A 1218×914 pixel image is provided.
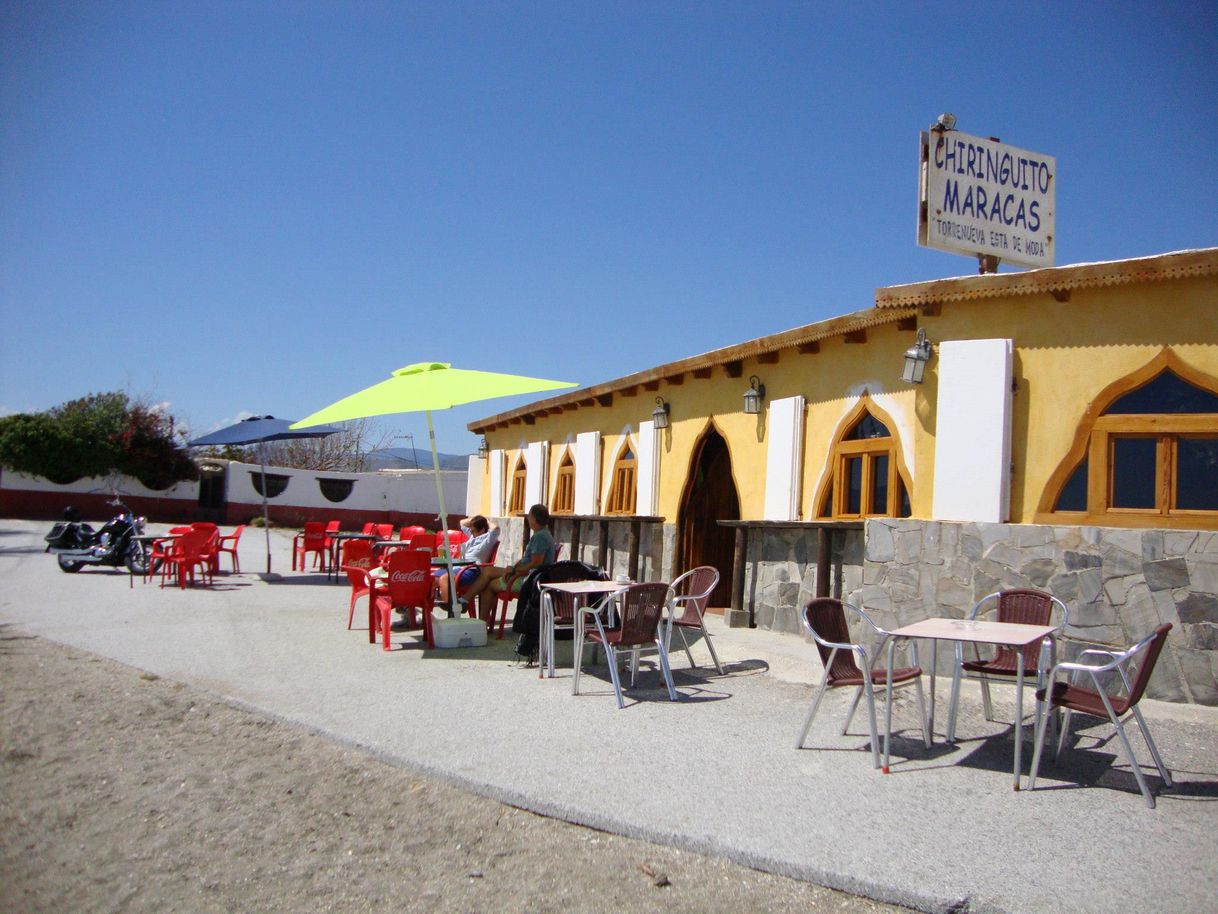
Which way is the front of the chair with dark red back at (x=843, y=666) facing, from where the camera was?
facing the viewer and to the right of the viewer

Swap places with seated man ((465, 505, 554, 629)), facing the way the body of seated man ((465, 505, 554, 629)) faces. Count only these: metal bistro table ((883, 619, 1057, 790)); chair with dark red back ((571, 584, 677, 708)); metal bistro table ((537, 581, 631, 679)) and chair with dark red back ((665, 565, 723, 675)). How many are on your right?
0

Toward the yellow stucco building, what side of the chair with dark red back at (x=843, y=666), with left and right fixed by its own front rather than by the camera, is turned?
left

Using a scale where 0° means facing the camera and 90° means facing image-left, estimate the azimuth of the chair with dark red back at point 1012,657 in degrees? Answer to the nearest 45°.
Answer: approximately 45°

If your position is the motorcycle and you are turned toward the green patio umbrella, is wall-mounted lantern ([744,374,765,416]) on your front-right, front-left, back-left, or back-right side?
front-left

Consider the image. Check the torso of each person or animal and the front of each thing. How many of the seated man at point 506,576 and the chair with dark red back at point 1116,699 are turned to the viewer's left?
2

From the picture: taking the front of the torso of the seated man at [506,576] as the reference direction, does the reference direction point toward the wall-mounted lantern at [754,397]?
no

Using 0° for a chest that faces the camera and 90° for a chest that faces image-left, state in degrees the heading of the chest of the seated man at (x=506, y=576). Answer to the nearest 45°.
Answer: approximately 90°

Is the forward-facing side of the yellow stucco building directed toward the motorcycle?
no

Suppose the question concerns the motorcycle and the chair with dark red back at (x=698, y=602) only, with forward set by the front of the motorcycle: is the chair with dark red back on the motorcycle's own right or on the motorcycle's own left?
on the motorcycle's own right

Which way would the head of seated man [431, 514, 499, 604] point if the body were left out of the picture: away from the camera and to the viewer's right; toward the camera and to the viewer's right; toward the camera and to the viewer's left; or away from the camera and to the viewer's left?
toward the camera and to the viewer's left

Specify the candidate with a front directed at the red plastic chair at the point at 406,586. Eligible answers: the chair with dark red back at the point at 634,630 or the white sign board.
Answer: the chair with dark red back

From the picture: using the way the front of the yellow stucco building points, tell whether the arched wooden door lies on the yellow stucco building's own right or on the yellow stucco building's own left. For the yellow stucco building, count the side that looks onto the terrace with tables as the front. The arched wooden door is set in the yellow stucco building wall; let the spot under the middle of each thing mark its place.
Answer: on the yellow stucco building's own right

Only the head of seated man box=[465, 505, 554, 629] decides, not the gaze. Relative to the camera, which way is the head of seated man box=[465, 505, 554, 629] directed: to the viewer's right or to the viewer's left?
to the viewer's left

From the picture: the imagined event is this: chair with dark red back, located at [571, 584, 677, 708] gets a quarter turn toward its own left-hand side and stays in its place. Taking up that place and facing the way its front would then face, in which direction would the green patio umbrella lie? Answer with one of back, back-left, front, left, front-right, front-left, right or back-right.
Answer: right

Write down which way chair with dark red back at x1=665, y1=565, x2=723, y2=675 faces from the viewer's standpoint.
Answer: facing the viewer and to the left of the viewer

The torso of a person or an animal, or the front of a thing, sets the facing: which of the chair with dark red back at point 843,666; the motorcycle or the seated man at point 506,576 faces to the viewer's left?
the seated man

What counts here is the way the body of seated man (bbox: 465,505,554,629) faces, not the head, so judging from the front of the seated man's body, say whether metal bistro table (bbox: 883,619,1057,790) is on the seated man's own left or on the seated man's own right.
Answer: on the seated man's own left

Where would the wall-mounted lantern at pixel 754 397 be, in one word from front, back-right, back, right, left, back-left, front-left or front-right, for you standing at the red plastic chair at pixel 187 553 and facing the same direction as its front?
back

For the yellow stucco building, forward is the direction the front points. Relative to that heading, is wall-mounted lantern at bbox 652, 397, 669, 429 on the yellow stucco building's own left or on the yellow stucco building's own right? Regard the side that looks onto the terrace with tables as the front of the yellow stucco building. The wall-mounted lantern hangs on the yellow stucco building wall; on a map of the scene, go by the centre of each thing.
on the yellow stucco building's own right
